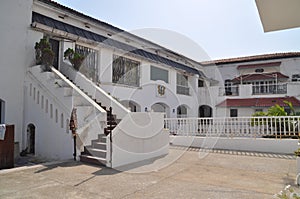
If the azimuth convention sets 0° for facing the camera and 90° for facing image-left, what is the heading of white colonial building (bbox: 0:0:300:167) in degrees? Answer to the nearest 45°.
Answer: approximately 315°
